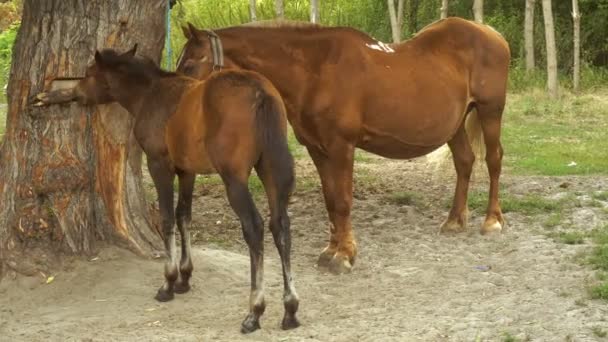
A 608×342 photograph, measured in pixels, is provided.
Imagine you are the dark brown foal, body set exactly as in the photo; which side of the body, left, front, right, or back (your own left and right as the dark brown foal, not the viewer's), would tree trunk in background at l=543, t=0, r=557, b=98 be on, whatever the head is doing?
right

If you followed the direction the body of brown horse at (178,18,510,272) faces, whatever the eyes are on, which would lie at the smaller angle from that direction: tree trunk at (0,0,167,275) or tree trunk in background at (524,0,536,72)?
the tree trunk

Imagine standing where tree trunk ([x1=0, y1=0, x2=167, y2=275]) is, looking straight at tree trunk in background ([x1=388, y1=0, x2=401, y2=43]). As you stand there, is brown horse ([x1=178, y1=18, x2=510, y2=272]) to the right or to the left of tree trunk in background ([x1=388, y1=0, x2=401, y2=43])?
right

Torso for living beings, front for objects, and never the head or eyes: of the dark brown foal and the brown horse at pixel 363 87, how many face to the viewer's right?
0

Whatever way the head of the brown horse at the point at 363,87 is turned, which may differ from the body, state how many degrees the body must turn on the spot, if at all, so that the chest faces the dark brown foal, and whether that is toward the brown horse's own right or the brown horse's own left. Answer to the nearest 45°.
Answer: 0° — it already faces it

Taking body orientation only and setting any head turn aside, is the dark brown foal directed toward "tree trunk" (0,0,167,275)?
yes

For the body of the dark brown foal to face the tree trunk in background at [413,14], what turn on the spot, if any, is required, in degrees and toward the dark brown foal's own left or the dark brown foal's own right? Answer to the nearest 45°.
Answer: approximately 45° to the dark brown foal's own right

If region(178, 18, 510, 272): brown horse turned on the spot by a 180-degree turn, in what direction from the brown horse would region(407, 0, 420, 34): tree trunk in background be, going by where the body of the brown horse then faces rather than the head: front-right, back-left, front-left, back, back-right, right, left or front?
front-left

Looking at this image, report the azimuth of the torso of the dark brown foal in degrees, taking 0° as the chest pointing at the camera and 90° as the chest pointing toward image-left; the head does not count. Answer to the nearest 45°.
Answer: approximately 135°

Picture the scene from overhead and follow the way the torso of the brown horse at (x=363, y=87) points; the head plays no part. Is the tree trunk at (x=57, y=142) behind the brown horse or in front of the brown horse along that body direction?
in front

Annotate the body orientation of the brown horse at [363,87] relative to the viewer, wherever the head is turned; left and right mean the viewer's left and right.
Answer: facing the viewer and to the left of the viewer

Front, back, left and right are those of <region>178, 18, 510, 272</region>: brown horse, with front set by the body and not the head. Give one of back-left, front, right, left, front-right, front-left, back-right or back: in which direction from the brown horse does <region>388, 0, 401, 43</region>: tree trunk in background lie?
back-right
